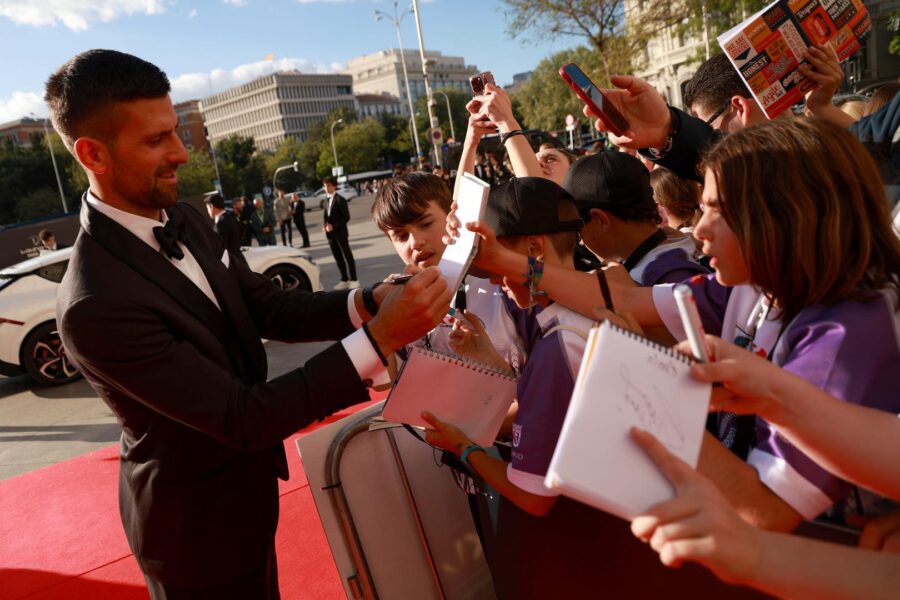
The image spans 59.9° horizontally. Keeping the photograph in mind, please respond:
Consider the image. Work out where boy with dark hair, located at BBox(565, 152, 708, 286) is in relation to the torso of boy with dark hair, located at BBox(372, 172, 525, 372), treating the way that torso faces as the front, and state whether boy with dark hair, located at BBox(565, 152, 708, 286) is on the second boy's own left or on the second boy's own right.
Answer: on the second boy's own left

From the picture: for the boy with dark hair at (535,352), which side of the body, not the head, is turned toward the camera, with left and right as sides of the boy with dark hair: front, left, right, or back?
left

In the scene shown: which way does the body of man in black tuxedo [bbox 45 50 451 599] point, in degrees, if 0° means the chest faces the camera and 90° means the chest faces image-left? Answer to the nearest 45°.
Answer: approximately 315°

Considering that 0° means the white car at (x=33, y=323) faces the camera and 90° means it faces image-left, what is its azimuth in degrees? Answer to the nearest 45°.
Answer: approximately 225°

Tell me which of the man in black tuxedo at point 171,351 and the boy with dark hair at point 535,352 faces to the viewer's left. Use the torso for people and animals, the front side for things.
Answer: the boy with dark hair

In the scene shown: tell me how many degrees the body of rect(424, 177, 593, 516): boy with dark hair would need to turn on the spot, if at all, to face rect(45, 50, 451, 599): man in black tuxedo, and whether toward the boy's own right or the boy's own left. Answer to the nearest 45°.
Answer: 0° — they already face them

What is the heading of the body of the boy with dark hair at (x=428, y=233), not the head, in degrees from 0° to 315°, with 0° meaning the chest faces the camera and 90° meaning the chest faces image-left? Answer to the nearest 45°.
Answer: approximately 45°

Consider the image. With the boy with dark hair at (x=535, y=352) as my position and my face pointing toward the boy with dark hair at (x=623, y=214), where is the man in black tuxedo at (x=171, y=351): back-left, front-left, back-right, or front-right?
back-left

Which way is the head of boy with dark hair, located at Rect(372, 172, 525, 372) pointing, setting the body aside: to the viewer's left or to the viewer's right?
to the viewer's left
